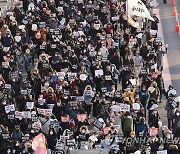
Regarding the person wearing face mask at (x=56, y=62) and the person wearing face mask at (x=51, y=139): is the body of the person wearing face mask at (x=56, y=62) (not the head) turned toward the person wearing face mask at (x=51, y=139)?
yes

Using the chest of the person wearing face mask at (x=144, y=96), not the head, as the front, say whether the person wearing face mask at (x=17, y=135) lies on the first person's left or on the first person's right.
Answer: on the first person's right

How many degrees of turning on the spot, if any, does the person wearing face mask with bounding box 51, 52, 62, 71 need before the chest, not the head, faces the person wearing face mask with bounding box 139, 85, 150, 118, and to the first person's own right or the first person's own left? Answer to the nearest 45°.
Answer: approximately 45° to the first person's own left

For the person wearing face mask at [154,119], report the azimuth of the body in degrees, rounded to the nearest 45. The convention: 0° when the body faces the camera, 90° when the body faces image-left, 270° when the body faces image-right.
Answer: approximately 0°

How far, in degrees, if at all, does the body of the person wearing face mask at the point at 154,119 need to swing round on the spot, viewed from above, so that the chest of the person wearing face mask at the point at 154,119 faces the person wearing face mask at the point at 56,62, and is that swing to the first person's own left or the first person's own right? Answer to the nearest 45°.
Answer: approximately 135° to the first person's own right

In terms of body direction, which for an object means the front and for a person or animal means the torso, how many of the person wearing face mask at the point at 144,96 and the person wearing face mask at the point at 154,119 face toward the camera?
2

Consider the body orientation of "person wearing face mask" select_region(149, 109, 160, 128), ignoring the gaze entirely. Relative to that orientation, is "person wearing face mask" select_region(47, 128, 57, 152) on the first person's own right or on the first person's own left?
on the first person's own right
